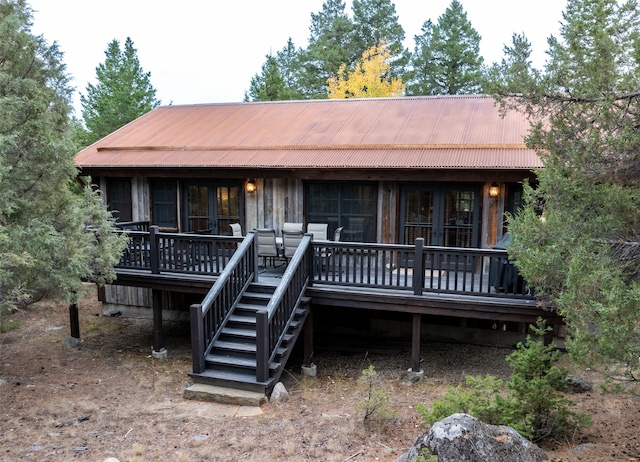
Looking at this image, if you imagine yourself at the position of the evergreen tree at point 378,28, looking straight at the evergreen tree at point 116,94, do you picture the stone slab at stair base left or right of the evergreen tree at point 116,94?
left

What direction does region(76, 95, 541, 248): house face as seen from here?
toward the camera

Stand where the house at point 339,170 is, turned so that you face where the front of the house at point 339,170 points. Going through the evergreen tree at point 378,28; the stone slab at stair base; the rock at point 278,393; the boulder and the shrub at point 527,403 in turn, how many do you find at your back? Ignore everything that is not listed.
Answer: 1

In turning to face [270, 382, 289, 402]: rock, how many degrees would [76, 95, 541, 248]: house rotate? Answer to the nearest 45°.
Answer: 0° — it already faces it

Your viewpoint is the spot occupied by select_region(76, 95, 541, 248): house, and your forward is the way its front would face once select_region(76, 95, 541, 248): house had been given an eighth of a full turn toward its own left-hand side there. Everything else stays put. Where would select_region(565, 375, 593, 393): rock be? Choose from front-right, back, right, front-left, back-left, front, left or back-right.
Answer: front

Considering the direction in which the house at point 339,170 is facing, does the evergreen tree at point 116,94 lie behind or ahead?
behind

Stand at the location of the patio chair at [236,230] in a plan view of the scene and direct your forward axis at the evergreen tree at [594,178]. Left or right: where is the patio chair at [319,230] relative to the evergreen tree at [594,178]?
left

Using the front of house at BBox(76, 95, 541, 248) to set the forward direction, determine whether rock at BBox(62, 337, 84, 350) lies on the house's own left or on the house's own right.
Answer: on the house's own right
